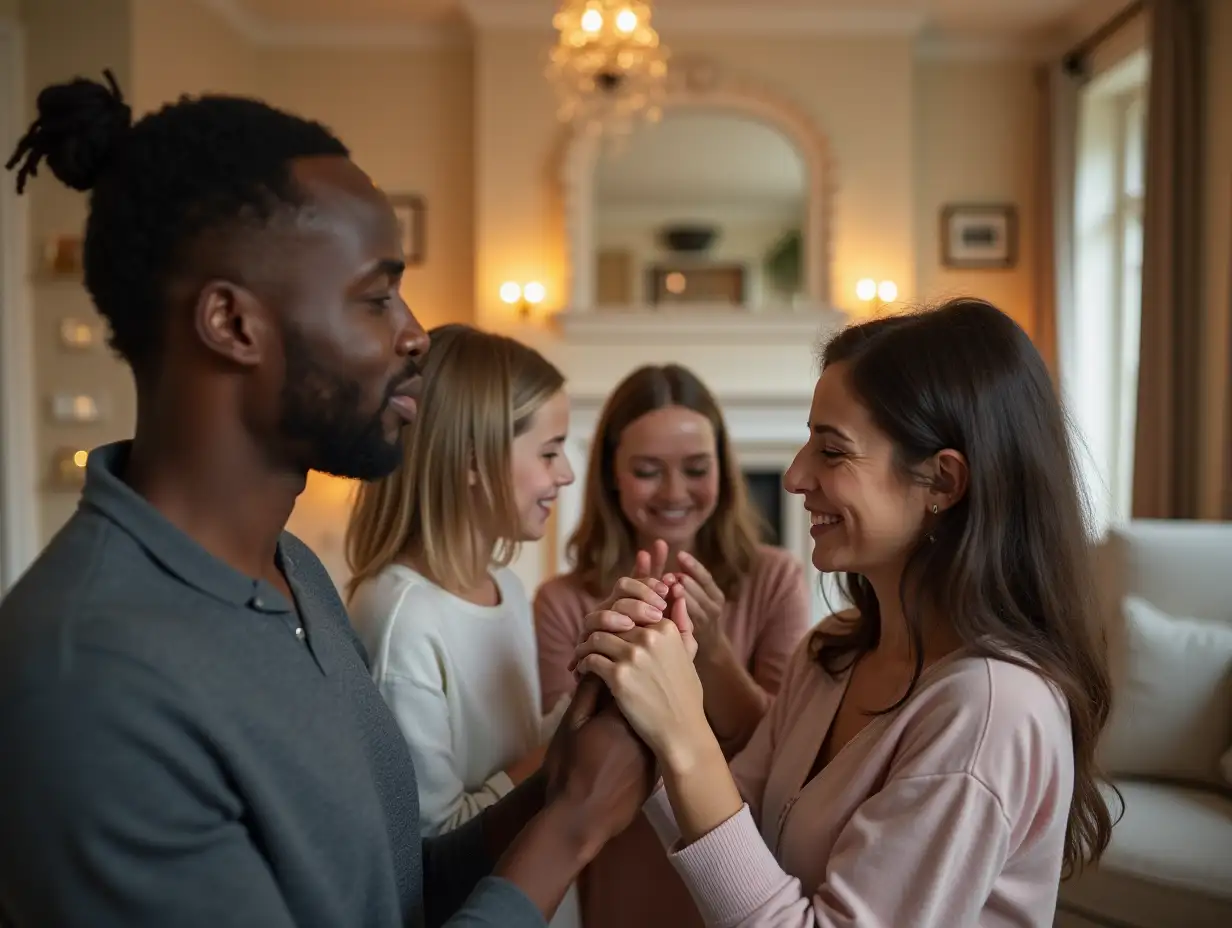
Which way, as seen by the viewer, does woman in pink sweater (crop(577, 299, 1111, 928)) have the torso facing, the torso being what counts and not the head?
to the viewer's left

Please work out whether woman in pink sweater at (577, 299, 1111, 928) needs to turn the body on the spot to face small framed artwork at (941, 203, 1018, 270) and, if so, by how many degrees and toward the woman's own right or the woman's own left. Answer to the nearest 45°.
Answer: approximately 90° to the woman's own right

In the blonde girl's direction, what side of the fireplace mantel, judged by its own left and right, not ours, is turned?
front

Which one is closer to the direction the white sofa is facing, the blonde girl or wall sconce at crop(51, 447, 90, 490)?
the blonde girl

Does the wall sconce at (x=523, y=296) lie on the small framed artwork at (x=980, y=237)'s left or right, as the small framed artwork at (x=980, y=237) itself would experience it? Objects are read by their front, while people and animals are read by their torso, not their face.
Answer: on its right

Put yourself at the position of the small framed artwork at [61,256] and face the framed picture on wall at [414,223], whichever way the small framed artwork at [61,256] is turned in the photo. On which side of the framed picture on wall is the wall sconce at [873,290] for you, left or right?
right

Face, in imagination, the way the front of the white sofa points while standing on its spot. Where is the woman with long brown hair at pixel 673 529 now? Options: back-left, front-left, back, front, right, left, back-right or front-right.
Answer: front-right

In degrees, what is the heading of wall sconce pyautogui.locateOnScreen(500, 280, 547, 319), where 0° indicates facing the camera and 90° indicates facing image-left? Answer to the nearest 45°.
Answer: approximately 0°

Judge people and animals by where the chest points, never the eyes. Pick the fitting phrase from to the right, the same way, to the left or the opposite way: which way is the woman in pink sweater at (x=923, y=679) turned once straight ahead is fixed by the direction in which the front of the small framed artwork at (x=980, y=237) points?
to the right

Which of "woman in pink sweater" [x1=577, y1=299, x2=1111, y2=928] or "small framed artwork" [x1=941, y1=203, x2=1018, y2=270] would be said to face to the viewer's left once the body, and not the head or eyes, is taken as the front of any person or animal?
the woman in pink sweater
